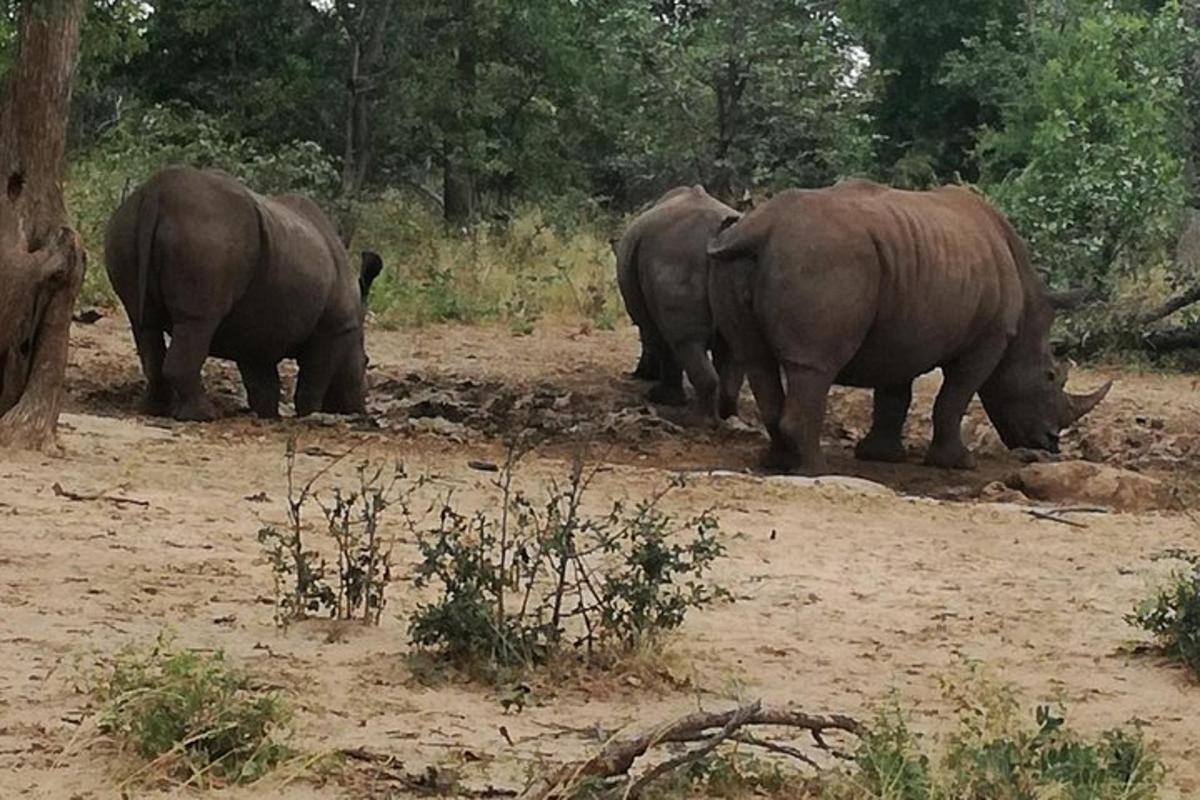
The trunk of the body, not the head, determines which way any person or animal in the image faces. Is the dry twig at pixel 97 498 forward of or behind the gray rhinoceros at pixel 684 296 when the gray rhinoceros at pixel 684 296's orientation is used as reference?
behind

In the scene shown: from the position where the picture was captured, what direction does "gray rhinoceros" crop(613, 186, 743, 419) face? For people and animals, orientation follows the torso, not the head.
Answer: facing away from the viewer and to the right of the viewer

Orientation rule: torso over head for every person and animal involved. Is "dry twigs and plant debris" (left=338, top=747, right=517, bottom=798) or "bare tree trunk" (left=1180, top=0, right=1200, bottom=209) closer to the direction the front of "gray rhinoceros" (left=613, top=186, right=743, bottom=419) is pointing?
the bare tree trunk

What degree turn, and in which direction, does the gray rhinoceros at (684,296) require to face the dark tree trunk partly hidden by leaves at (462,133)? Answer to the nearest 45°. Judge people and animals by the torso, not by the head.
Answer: approximately 45° to its left

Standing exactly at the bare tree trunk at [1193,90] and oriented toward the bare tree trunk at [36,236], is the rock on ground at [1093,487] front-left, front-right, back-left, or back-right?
front-left

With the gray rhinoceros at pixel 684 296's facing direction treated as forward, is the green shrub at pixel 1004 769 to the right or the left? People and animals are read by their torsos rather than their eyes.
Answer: on its right

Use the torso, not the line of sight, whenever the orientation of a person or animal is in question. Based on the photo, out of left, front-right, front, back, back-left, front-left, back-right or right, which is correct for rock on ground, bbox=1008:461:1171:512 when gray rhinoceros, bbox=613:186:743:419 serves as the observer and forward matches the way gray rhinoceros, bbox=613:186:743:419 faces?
right

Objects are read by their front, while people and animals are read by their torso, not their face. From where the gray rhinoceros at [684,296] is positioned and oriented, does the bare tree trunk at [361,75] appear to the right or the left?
on its left

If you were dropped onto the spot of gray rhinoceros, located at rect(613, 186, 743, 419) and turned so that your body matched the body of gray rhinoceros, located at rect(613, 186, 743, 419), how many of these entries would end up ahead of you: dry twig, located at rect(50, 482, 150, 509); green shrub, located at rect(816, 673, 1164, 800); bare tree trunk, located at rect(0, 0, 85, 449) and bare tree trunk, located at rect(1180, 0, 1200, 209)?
1

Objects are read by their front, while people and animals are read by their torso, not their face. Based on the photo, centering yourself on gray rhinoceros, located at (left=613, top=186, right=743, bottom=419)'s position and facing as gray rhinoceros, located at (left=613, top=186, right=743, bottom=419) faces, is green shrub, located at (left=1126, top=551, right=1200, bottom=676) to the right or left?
on its right

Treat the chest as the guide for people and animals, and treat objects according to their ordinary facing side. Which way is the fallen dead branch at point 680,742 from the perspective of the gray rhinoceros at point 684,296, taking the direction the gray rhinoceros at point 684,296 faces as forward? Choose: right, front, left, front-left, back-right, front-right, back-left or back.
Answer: back-right

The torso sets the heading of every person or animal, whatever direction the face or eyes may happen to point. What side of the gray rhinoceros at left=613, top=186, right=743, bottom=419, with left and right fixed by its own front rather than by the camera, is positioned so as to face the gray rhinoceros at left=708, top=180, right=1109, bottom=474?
right
